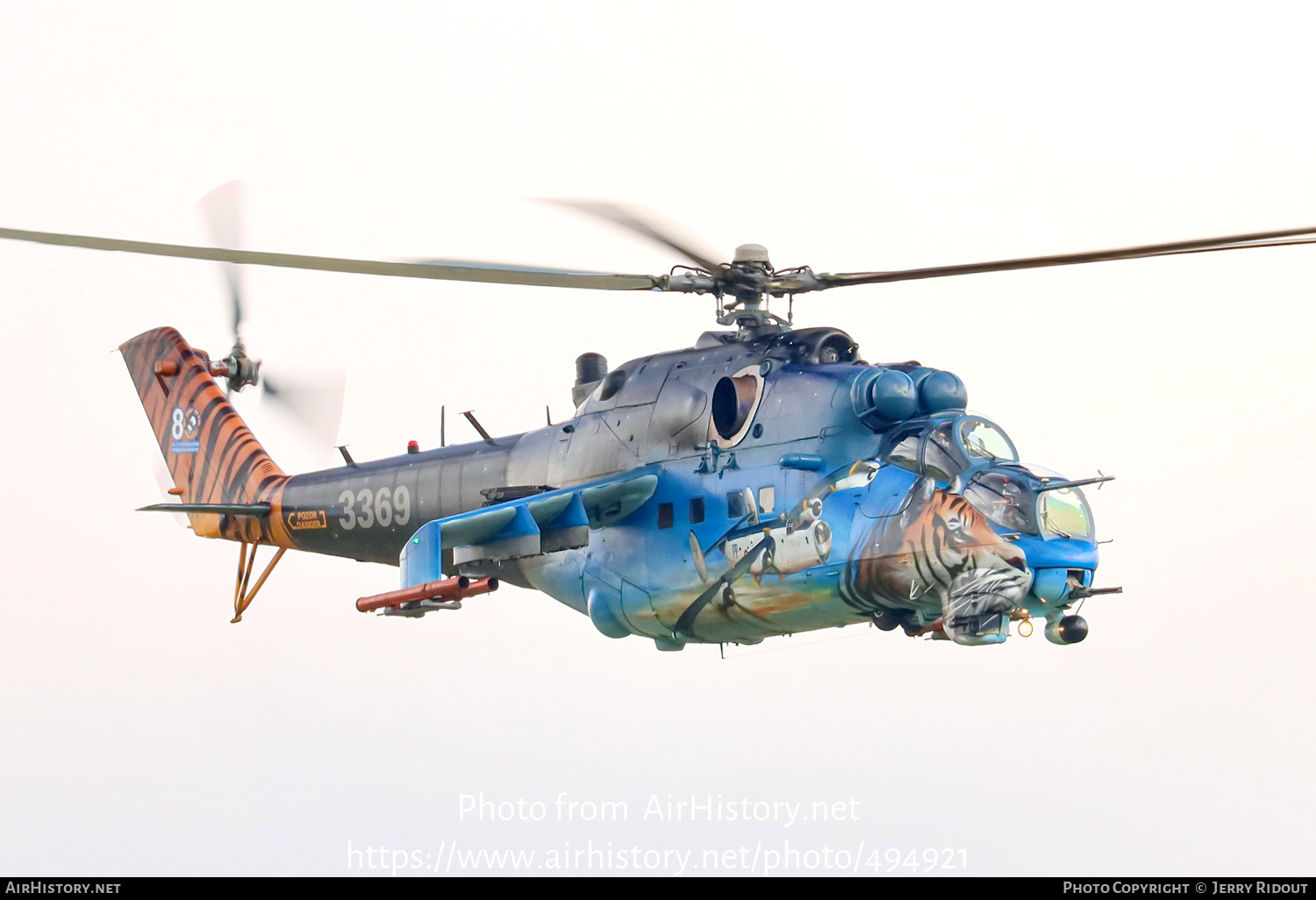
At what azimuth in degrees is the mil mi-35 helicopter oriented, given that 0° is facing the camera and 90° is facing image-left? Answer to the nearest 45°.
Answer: approximately 315°
